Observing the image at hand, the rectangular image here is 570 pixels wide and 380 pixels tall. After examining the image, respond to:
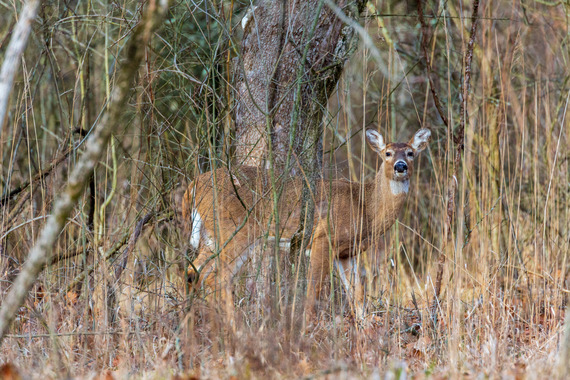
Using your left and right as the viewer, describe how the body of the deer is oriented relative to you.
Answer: facing to the right of the viewer

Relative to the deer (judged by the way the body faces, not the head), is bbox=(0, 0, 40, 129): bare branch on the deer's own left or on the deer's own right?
on the deer's own right

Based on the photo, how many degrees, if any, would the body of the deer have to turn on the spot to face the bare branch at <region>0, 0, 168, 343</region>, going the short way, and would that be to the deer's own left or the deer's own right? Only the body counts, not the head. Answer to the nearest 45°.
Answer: approximately 90° to the deer's own right
